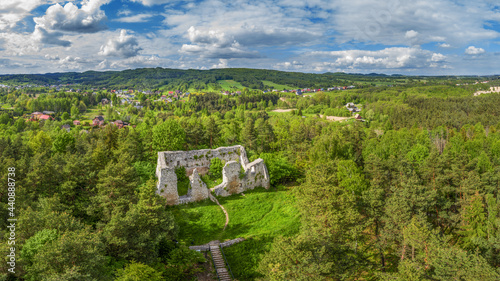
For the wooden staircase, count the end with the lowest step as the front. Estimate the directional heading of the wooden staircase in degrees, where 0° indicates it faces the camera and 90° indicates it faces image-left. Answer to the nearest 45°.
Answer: approximately 0°

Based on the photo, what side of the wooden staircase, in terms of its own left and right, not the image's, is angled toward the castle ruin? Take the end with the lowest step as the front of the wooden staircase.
back
